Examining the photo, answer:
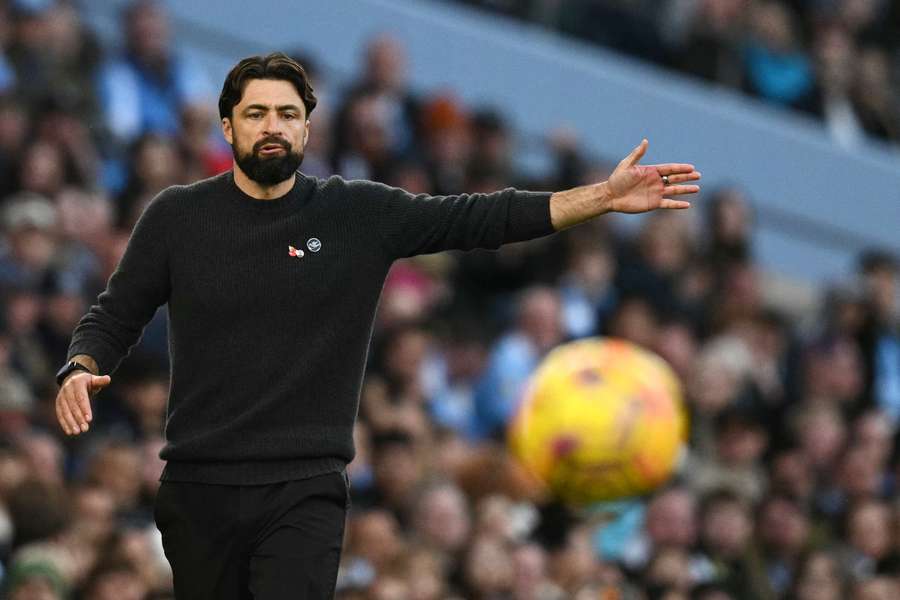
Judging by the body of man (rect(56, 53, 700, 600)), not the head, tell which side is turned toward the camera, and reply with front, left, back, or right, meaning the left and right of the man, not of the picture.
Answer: front

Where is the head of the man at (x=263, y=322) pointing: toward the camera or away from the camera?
toward the camera
